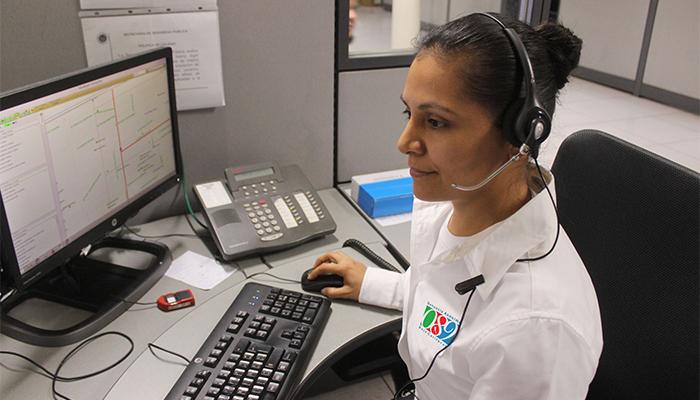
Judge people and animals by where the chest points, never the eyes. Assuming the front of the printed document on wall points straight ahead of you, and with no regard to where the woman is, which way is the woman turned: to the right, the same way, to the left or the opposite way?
to the right

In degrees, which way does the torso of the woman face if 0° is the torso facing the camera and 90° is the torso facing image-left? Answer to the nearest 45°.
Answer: approximately 45°

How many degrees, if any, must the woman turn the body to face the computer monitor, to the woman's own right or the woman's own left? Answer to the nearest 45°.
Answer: approximately 45° to the woman's own right

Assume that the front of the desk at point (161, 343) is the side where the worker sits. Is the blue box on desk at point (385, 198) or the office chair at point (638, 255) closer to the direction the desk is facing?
the office chair
